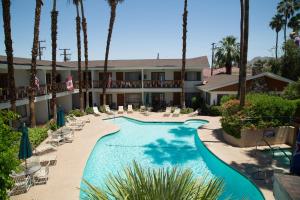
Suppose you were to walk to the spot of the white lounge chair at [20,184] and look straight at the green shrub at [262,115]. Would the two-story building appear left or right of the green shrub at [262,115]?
left

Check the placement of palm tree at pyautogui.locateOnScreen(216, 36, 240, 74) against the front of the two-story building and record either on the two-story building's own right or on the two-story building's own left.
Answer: on the two-story building's own left

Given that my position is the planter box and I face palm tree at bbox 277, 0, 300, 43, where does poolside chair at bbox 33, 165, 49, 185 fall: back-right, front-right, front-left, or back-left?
back-left

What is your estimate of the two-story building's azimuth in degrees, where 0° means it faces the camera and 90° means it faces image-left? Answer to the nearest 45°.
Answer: approximately 0°

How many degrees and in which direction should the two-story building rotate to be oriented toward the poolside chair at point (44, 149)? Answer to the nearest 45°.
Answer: approximately 45° to its right

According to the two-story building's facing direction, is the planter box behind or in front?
in front

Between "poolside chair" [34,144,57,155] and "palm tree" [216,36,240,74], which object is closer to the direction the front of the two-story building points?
the poolside chair

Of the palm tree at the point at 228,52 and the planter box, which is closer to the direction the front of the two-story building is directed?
the planter box

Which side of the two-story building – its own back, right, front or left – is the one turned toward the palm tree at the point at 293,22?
left

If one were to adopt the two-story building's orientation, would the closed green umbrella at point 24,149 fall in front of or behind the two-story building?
in front

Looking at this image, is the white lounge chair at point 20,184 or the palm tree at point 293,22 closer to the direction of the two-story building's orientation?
the white lounge chair

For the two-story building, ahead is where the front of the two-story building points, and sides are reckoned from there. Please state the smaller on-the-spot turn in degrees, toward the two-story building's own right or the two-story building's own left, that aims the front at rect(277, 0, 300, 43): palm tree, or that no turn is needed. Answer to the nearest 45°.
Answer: approximately 90° to the two-story building's own left
